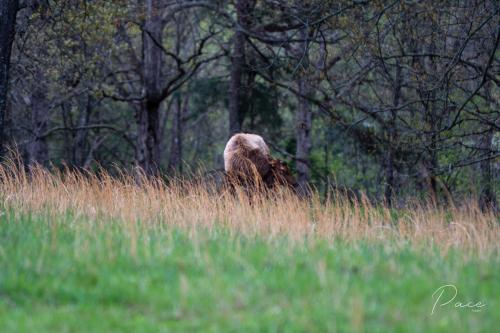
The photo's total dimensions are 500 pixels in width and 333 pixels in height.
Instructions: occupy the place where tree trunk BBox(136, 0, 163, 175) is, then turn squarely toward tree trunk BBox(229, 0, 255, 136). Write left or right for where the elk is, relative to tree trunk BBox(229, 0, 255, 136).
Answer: right
